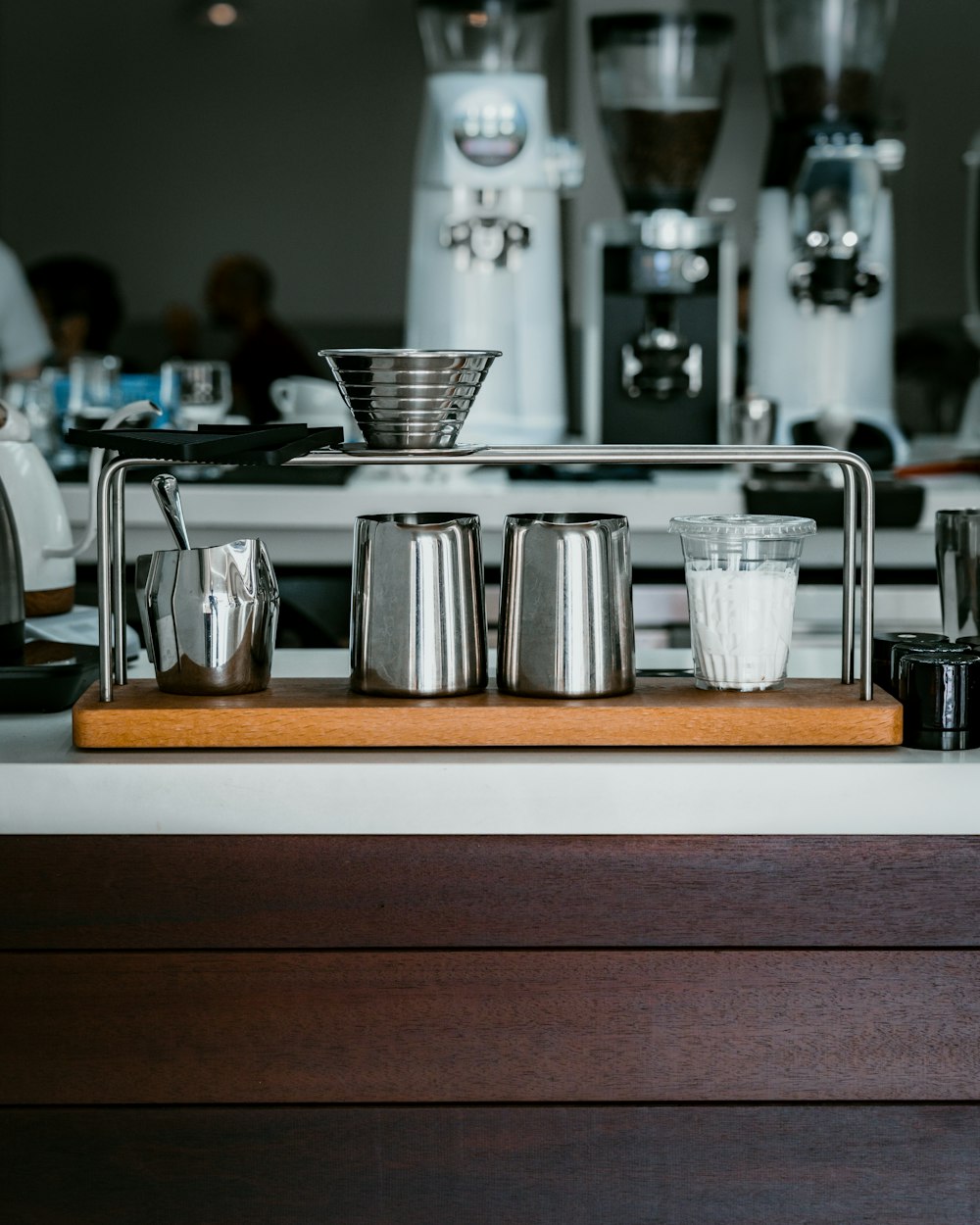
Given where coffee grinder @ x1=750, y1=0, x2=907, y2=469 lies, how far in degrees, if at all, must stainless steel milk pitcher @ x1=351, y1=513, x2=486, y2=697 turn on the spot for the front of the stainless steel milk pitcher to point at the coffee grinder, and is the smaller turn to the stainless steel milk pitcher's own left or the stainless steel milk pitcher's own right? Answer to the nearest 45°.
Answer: approximately 135° to the stainless steel milk pitcher's own left

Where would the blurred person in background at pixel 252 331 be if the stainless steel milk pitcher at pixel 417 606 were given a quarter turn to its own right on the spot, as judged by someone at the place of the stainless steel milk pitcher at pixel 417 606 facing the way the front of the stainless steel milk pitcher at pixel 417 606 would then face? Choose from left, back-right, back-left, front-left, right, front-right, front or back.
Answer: right

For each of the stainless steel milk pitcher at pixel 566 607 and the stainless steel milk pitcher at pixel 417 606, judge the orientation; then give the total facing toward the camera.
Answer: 2
